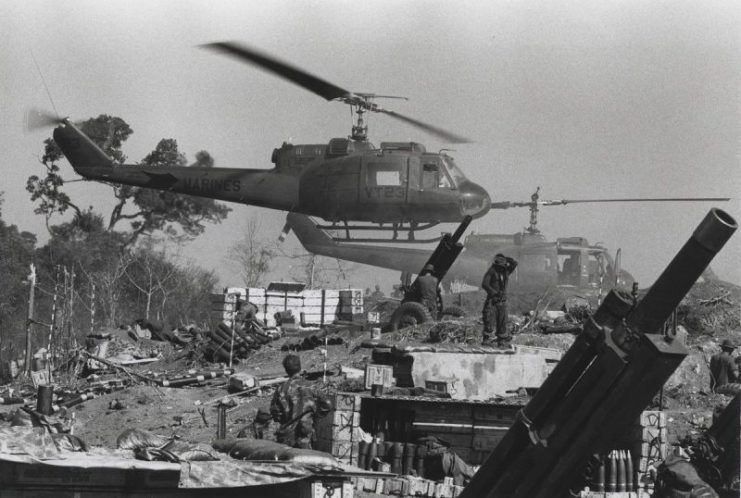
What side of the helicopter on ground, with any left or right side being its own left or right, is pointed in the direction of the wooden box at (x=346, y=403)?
right

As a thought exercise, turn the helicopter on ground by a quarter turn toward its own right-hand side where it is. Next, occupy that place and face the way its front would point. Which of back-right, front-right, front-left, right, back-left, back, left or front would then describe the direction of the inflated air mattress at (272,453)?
front

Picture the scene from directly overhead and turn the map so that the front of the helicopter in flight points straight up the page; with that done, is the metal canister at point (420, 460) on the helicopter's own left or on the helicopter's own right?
on the helicopter's own right

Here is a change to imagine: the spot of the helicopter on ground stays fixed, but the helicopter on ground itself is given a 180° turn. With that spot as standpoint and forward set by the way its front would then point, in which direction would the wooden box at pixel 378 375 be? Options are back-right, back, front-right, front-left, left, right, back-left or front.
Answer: left

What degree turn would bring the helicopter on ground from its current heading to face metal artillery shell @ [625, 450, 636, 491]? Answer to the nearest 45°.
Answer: approximately 90° to its right

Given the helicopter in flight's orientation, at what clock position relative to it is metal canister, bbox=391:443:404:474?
The metal canister is roughly at 3 o'clock from the helicopter in flight.

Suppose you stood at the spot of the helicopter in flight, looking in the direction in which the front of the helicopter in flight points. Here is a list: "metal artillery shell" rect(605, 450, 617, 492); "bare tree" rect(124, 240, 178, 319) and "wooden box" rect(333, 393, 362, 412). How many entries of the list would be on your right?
2

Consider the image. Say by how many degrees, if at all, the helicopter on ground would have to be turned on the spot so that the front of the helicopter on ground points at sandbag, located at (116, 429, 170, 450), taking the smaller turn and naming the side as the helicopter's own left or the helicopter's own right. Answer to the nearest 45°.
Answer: approximately 90° to the helicopter's own right

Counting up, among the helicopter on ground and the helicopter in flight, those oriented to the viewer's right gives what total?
2

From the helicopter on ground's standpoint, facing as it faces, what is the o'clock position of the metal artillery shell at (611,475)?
The metal artillery shell is roughly at 3 o'clock from the helicopter on ground.

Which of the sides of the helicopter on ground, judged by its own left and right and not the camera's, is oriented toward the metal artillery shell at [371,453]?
right

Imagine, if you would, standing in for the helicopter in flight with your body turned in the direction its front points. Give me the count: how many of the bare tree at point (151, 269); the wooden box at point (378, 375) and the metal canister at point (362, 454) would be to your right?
2

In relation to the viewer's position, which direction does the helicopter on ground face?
facing to the right of the viewer

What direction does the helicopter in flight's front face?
to the viewer's right

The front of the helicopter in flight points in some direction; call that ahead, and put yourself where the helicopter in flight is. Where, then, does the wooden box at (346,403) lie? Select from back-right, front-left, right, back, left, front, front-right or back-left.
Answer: right

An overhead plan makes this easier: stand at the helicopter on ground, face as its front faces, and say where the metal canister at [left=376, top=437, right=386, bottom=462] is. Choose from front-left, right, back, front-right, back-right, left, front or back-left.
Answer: right
